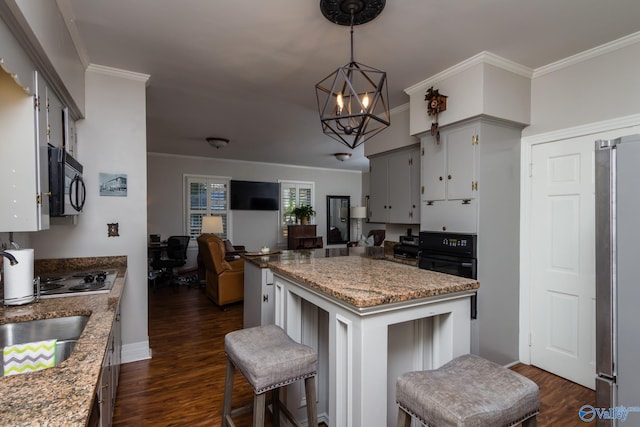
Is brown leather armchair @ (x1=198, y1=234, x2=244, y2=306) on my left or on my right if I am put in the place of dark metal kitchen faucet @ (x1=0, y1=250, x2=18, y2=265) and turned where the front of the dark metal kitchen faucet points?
on my left

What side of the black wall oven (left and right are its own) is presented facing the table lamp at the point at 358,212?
right

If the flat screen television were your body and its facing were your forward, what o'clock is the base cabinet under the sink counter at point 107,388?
The base cabinet under the sink counter is roughly at 12 o'clock from the flat screen television.

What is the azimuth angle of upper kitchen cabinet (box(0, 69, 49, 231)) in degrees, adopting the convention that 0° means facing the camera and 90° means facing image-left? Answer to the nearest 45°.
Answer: approximately 315°

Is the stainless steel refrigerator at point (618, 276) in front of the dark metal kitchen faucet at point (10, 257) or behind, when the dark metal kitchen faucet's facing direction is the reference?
in front

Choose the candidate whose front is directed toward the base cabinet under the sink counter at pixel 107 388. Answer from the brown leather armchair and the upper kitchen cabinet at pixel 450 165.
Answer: the upper kitchen cabinet

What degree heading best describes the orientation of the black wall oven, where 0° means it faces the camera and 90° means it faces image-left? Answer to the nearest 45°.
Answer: approximately 45°

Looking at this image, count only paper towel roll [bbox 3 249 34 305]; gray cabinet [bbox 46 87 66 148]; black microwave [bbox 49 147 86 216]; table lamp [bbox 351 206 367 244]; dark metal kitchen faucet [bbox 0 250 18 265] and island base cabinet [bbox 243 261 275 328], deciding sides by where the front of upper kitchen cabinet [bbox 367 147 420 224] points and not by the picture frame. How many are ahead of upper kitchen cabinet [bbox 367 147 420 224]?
5

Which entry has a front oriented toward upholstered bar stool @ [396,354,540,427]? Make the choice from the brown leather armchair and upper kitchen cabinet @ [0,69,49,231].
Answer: the upper kitchen cabinet

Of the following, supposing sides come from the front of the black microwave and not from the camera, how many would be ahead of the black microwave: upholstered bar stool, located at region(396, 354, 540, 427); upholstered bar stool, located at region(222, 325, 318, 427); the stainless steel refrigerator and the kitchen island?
4

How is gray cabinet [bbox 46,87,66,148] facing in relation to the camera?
to the viewer's right
